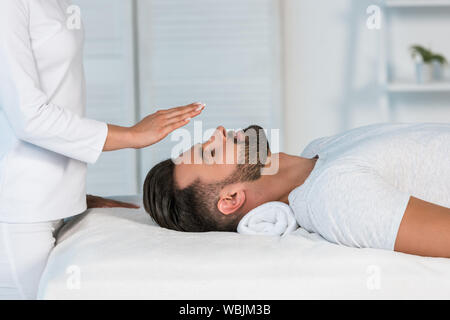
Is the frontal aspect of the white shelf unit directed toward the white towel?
yes

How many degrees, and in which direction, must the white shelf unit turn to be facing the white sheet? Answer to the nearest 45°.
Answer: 0° — it already faces it

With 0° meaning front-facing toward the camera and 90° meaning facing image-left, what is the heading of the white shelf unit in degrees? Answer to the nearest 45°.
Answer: approximately 0°

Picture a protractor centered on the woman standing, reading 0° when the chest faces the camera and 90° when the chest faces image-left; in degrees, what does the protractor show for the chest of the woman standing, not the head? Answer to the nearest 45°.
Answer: approximately 270°

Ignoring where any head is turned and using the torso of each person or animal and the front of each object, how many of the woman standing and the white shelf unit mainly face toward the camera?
1
